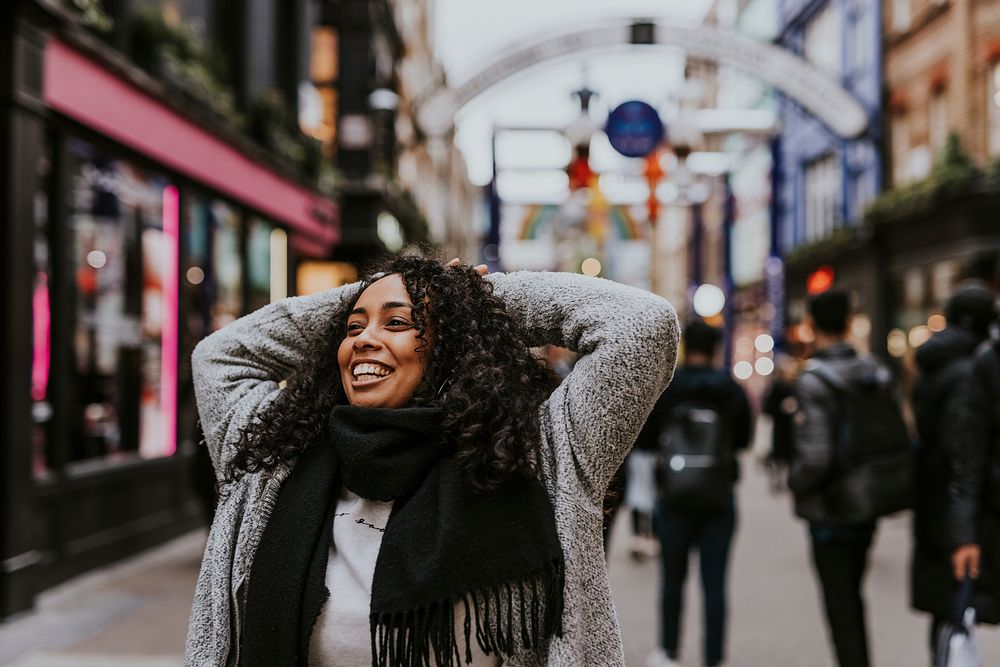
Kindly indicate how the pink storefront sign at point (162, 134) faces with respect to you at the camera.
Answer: facing the viewer and to the right of the viewer

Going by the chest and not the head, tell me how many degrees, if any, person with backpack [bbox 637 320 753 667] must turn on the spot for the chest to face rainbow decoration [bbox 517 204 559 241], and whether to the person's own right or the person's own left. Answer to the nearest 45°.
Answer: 0° — they already face it

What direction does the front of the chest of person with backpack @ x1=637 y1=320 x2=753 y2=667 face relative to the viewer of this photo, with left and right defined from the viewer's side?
facing away from the viewer

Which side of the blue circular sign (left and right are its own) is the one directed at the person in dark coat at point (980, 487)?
front

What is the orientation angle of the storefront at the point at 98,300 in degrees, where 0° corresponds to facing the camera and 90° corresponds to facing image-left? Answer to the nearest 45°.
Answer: approximately 315°

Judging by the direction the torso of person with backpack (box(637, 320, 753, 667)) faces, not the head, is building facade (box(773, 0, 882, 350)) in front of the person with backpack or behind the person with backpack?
in front

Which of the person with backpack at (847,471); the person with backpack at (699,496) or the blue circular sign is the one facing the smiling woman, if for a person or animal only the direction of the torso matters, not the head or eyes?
the blue circular sign

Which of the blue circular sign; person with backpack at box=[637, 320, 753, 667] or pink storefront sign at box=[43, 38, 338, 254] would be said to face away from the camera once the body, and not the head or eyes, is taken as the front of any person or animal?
the person with backpack

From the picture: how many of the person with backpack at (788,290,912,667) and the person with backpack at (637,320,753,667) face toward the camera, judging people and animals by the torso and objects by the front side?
0

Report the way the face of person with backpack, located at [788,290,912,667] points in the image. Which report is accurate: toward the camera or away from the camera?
away from the camera

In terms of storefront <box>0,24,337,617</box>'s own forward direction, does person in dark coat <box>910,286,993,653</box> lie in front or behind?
in front

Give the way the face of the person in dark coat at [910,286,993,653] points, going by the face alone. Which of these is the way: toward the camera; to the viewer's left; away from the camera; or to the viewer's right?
away from the camera

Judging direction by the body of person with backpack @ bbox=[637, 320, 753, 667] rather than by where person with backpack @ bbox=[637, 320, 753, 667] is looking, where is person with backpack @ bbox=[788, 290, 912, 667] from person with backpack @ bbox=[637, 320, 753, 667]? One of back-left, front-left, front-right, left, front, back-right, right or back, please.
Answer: back-right

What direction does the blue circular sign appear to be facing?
toward the camera

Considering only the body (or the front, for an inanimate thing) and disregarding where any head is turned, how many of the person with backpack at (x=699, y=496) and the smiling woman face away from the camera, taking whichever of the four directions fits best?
1

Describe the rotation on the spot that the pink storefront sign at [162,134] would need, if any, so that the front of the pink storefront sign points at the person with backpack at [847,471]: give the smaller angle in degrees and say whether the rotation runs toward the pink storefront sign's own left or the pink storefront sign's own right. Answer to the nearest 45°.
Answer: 0° — it already faces them

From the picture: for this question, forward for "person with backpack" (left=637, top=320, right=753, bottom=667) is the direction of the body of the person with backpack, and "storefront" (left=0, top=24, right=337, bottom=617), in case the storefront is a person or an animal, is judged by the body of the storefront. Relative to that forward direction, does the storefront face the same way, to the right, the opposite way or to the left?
to the right
